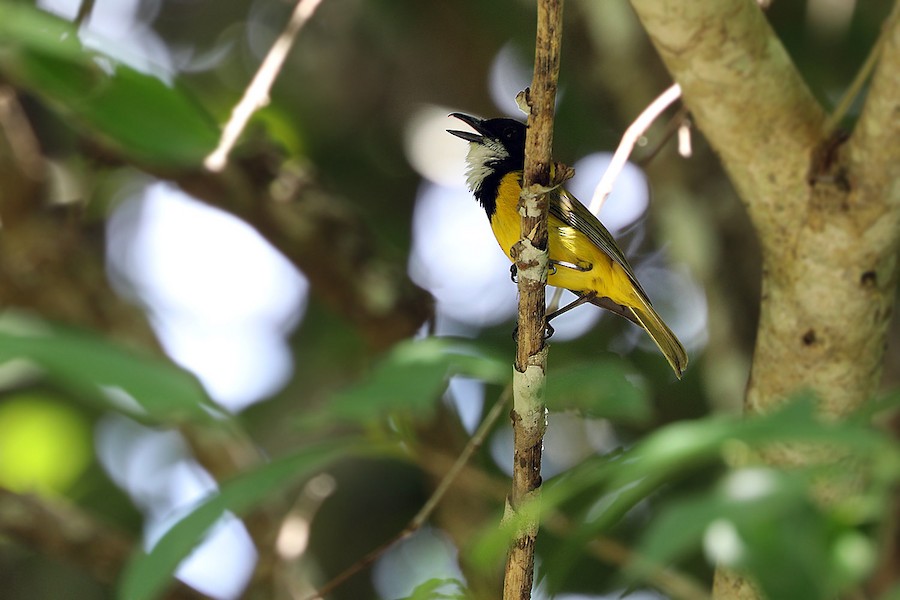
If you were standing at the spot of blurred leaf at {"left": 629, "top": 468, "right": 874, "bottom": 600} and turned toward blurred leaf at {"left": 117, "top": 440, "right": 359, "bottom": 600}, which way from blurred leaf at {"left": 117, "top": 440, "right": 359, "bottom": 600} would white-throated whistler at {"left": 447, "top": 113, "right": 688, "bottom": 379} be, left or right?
right

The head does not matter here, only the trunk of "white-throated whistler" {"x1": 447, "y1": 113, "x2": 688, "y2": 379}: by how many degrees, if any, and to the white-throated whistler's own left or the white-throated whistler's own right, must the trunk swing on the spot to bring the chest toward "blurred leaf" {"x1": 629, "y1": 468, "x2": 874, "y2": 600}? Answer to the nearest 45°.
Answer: approximately 90° to the white-throated whistler's own left

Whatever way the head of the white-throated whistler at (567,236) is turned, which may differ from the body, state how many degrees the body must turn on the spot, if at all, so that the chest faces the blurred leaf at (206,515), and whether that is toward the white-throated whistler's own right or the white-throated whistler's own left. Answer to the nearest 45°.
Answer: approximately 90° to the white-throated whistler's own left

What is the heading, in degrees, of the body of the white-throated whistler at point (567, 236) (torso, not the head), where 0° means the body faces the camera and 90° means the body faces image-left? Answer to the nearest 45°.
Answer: approximately 90°
